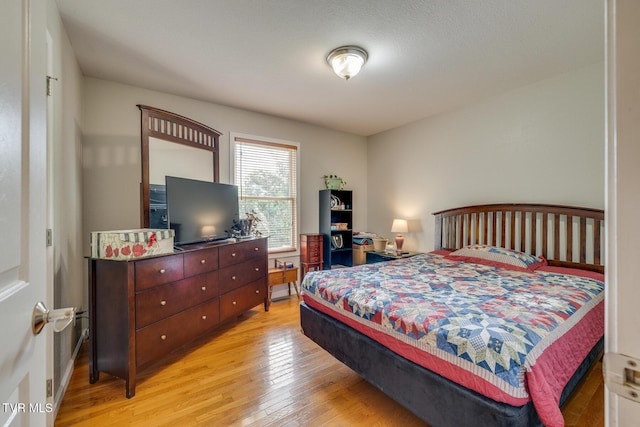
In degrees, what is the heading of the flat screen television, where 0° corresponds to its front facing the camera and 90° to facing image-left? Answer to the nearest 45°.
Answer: approximately 315°

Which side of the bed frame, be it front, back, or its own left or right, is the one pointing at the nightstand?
right

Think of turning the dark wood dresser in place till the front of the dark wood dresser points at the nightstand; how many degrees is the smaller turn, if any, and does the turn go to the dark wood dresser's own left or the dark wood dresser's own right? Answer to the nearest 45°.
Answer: approximately 45° to the dark wood dresser's own left

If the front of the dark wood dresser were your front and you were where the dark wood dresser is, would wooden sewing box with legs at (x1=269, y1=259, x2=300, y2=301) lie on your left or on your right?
on your left

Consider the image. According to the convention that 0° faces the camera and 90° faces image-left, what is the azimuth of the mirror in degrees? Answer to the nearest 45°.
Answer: approximately 315°

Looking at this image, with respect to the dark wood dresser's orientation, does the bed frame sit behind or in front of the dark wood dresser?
in front

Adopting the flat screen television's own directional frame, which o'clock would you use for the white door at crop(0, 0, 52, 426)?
The white door is roughly at 2 o'clock from the flat screen television.

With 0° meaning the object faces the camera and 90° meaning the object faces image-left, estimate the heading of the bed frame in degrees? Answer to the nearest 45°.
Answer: approximately 45°

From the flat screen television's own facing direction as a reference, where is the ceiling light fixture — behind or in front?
in front

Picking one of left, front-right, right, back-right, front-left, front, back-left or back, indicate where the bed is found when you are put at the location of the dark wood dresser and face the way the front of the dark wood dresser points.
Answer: front

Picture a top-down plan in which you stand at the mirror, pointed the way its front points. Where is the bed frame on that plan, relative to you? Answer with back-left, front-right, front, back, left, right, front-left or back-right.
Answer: front

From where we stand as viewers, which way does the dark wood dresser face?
facing the viewer and to the right of the viewer

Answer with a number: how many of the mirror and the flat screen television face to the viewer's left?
0
